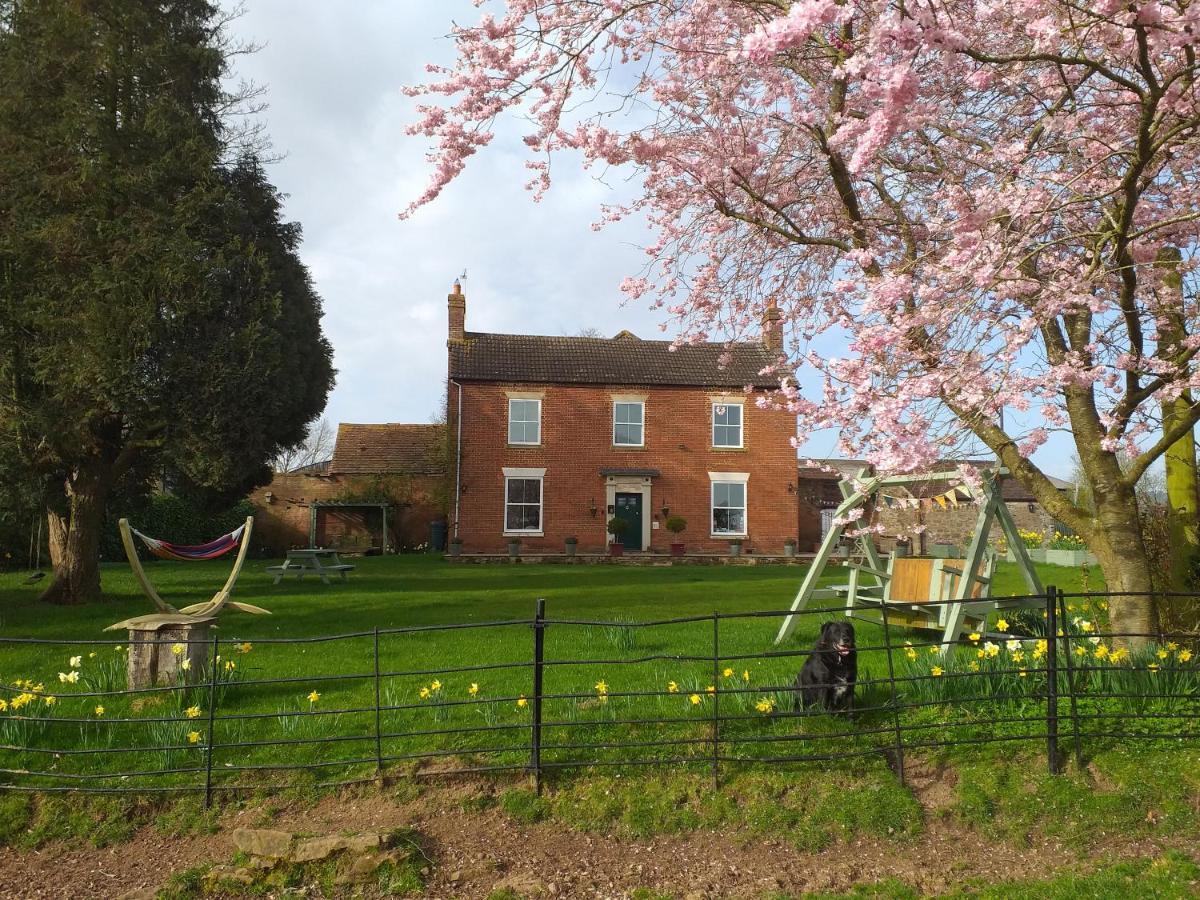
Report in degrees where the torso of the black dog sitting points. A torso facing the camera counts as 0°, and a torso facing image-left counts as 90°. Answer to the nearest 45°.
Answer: approximately 315°

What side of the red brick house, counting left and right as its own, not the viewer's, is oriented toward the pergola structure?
right

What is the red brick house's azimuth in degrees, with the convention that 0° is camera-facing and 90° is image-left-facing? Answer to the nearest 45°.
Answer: approximately 0°

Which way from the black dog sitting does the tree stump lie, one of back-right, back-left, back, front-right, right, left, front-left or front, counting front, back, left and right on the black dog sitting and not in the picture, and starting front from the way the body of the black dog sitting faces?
back-right

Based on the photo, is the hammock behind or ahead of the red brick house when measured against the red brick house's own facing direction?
ahead

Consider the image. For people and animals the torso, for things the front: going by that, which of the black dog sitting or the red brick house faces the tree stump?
the red brick house

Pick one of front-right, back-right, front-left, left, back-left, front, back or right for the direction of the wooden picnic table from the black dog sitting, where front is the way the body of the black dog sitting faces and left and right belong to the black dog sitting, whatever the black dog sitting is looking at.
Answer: back

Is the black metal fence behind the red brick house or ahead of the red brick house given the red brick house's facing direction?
ahead

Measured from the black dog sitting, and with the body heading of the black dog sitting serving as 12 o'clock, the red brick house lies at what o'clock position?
The red brick house is roughly at 7 o'clock from the black dog sitting.
